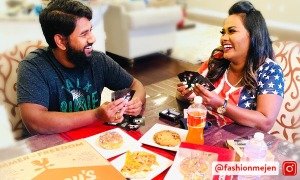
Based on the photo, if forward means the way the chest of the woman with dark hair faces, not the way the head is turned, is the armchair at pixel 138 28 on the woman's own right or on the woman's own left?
on the woman's own right

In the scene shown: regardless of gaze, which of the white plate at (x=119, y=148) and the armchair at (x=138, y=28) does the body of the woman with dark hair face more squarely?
the white plate

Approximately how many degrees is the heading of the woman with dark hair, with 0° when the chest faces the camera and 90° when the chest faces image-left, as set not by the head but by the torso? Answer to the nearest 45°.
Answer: approximately 45°

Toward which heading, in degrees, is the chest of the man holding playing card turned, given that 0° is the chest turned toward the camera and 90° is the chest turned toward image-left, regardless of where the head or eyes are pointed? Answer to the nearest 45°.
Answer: approximately 315°

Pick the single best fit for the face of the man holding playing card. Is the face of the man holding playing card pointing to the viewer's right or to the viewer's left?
to the viewer's right

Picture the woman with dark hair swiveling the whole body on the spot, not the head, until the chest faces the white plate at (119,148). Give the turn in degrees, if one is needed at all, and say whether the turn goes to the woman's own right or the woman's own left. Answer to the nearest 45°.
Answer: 0° — they already face it

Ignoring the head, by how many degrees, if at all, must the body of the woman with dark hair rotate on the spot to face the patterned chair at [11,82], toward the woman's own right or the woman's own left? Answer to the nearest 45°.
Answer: approximately 45° to the woman's own right

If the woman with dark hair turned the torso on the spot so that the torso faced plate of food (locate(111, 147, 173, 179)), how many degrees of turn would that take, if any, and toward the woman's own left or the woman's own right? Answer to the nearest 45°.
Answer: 0° — they already face it
